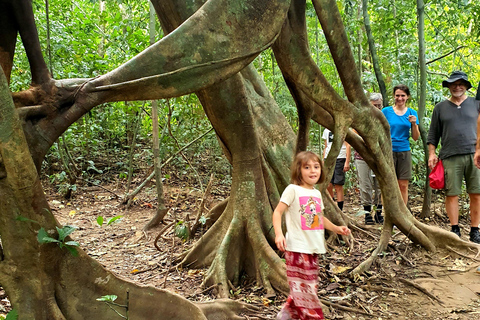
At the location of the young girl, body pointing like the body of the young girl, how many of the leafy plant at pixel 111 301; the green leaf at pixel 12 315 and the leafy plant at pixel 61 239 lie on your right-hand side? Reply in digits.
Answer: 3

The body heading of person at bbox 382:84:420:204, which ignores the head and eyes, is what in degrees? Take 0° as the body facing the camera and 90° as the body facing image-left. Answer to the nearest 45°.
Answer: approximately 0°

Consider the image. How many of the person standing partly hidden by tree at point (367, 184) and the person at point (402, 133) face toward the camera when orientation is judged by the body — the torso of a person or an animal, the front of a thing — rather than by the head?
2

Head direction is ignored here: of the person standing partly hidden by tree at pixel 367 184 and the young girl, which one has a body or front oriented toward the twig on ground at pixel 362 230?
the person standing partly hidden by tree

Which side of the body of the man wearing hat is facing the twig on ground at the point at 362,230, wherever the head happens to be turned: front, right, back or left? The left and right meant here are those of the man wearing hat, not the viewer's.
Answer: right
